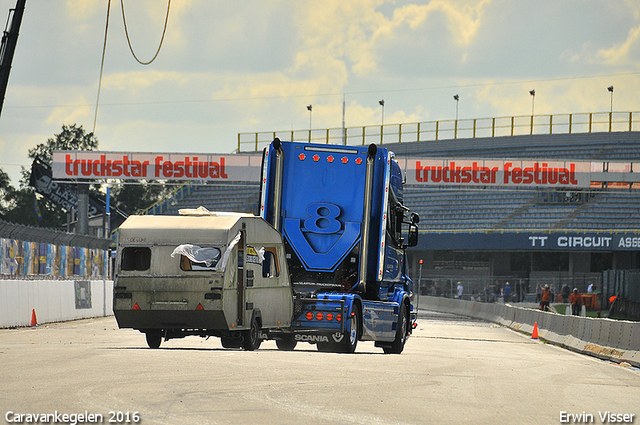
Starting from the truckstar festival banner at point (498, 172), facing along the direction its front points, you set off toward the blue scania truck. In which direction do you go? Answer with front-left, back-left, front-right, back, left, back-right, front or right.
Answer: front

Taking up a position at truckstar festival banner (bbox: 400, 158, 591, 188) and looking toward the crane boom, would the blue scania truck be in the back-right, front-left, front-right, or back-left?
front-left

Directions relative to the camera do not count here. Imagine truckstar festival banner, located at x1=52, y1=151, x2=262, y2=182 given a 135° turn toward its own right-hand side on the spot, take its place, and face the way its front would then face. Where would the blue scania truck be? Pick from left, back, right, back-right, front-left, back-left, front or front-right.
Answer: back-left

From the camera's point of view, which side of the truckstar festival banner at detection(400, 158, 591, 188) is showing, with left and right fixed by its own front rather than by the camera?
front

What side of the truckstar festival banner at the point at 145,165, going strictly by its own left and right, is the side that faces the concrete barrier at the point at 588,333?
front

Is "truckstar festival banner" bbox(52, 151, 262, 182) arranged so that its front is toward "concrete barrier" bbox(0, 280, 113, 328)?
yes

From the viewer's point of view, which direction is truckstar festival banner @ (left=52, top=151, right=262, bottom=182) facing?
toward the camera

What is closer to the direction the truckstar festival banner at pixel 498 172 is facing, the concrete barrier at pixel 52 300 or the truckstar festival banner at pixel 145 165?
the concrete barrier

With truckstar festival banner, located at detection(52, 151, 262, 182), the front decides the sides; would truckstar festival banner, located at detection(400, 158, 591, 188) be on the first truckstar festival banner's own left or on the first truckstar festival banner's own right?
on the first truckstar festival banner's own left

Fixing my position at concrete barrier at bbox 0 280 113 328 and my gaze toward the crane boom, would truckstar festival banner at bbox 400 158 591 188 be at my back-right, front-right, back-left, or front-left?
front-right

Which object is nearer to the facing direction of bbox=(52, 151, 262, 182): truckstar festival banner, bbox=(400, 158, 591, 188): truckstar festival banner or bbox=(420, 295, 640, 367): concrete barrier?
the concrete barrier

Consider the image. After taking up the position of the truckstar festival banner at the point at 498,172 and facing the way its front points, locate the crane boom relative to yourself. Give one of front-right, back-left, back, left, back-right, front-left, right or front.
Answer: front-right

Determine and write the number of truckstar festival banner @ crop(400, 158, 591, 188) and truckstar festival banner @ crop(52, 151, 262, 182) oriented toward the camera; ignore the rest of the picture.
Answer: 2

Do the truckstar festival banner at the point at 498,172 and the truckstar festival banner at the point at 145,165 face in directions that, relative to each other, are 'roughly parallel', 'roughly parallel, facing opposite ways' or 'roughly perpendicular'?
roughly parallel
